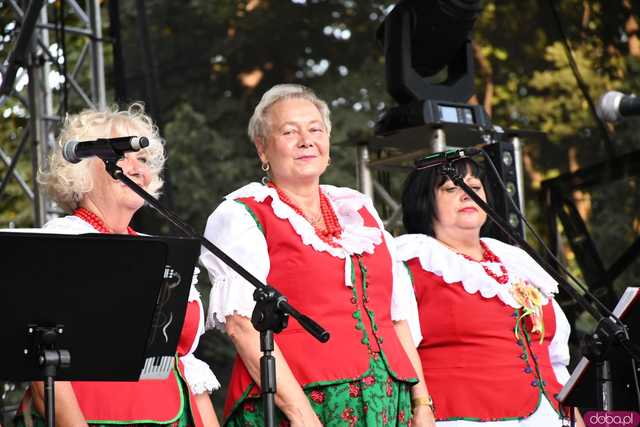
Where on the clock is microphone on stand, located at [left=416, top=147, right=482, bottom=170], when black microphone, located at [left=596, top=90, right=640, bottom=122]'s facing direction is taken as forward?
The microphone on stand is roughly at 12 o'clock from the black microphone.

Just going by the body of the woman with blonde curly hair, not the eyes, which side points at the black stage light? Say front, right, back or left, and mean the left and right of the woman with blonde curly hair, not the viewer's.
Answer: left

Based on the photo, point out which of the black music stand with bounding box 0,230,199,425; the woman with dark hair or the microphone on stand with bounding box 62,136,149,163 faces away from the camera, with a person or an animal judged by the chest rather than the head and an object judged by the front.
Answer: the black music stand

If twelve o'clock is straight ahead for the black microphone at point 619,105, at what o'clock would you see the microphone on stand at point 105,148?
The microphone on stand is roughly at 11 o'clock from the black microphone.

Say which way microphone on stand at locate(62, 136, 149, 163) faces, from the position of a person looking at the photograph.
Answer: facing to the left of the viewer

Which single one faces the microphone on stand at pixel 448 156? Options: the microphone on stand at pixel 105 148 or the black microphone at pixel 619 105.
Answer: the black microphone

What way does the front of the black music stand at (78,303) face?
away from the camera

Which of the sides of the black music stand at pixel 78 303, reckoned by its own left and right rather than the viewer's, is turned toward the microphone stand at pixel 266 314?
right

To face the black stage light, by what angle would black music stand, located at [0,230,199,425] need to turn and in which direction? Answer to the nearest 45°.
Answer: approximately 45° to its right

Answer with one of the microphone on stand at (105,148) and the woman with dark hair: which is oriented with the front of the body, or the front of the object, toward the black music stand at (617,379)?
the woman with dark hair

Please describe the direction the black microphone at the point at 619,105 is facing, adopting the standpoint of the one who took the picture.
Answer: facing to the left of the viewer
